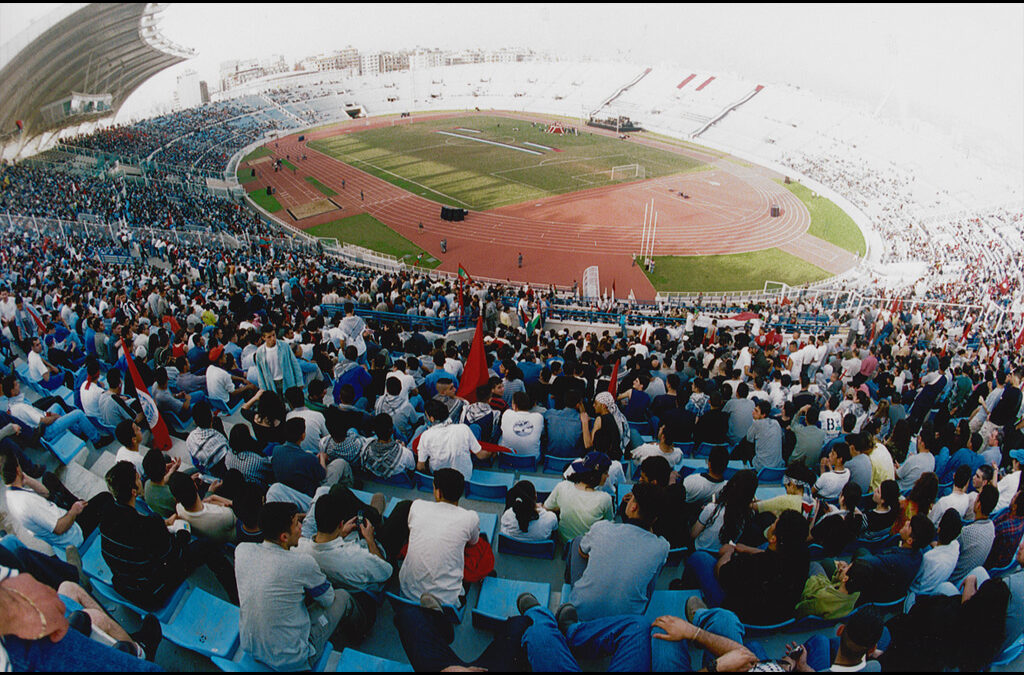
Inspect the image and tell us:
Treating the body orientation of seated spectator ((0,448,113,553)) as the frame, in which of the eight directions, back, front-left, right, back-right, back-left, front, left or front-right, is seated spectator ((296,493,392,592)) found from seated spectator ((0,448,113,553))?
right

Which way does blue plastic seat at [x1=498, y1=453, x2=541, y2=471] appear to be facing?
away from the camera

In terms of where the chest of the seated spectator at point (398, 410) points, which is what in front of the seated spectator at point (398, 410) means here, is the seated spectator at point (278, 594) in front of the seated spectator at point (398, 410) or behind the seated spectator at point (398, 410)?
behind

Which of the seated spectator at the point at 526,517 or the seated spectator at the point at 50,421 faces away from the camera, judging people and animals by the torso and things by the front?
the seated spectator at the point at 526,517

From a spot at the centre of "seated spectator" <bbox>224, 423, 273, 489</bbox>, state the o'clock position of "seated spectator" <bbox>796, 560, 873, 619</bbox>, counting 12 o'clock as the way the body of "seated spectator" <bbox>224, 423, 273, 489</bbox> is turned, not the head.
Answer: "seated spectator" <bbox>796, 560, 873, 619</bbox> is roughly at 3 o'clock from "seated spectator" <bbox>224, 423, 273, 489</bbox>.

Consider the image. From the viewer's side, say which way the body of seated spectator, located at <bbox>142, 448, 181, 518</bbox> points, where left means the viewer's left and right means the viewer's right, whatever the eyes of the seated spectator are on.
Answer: facing away from the viewer and to the right of the viewer

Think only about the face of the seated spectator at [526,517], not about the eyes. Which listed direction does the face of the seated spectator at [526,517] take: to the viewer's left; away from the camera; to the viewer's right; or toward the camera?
away from the camera

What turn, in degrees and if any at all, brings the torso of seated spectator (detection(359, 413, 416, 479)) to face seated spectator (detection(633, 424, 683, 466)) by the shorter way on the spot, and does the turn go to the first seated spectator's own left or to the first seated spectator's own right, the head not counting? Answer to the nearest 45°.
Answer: approximately 90° to the first seated spectator's own right

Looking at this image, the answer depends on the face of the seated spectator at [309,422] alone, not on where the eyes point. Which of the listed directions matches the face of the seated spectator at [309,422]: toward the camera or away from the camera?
away from the camera

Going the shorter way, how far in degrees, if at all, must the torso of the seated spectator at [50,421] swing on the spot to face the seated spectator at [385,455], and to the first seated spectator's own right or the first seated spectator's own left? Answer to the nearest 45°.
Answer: approximately 45° to the first seated spectator's own right

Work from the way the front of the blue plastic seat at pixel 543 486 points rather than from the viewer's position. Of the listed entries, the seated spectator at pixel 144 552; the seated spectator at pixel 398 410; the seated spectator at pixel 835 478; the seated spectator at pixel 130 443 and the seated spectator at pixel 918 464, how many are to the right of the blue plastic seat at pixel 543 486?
2

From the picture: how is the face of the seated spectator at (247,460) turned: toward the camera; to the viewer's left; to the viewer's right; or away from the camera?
away from the camera

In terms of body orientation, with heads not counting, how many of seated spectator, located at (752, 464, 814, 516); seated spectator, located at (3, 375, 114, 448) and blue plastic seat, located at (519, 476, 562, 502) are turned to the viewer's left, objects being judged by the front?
1

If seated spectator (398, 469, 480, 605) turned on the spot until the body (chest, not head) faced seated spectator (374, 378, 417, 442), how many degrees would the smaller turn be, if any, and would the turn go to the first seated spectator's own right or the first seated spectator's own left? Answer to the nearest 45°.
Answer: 0° — they already face them
